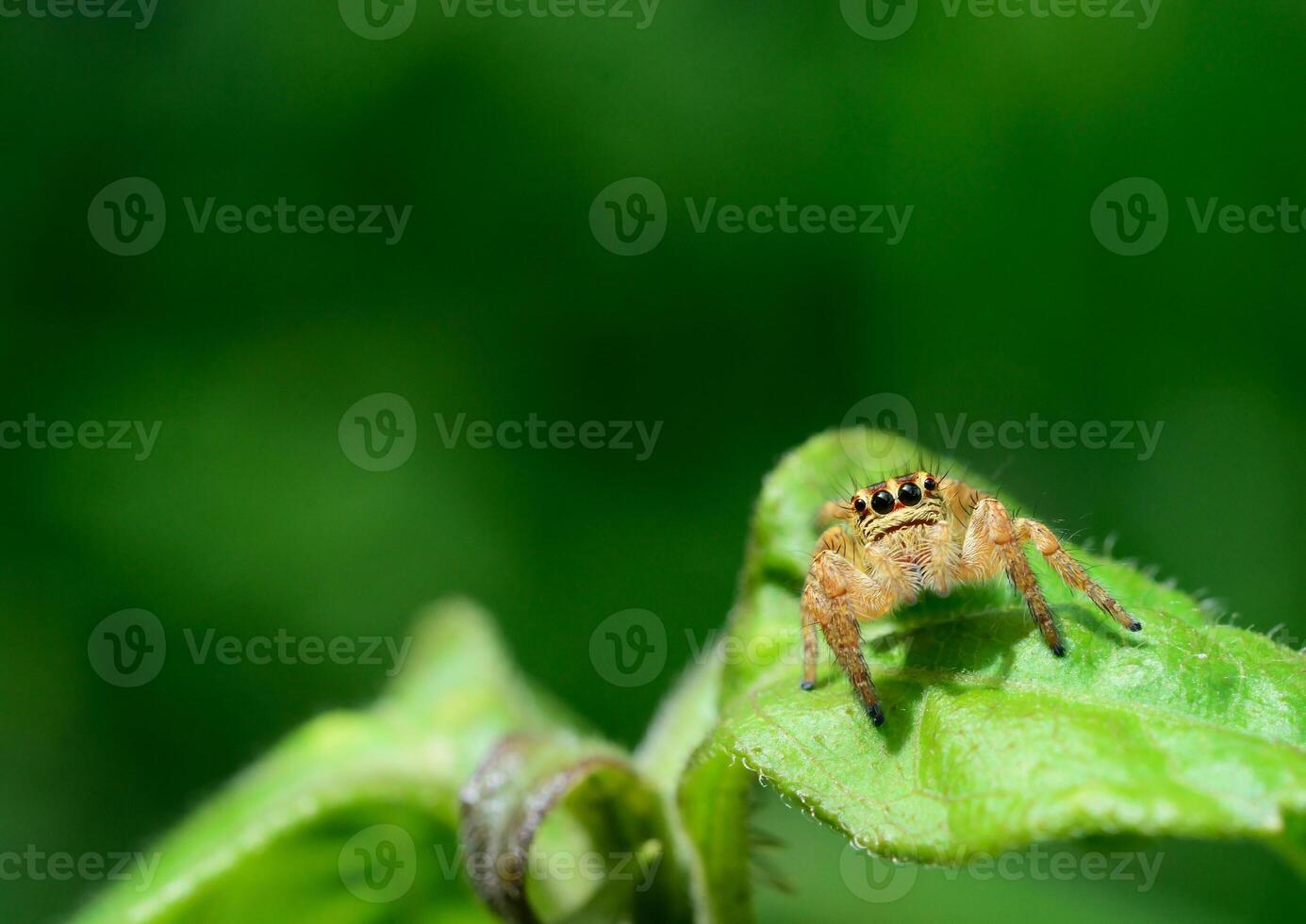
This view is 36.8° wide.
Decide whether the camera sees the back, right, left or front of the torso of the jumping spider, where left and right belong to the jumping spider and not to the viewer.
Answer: front

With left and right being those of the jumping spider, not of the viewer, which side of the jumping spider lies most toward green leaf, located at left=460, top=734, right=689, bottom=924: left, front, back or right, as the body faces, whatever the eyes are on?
right

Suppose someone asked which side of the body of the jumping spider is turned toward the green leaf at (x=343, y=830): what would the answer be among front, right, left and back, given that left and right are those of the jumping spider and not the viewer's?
right
